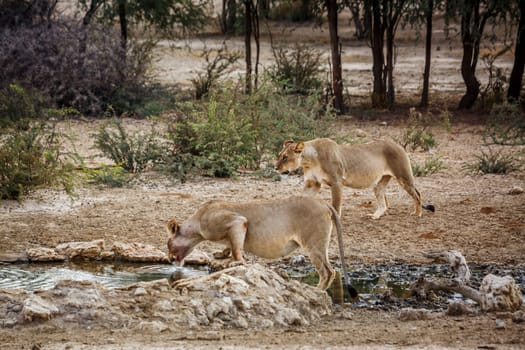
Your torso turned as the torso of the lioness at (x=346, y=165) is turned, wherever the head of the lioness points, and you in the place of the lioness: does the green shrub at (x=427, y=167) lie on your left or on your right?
on your right

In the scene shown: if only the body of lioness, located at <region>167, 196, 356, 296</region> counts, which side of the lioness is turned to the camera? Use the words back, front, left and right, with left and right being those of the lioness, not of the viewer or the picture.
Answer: left

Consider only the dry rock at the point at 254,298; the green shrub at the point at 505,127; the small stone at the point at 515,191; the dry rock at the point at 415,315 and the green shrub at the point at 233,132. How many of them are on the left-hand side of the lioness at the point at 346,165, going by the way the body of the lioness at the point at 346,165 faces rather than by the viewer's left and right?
2

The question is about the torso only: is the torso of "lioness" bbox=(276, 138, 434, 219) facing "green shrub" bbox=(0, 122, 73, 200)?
yes

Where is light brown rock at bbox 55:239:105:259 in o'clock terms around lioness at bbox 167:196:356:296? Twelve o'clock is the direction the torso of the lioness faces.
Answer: The light brown rock is roughly at 1 o'clock from the lioness.

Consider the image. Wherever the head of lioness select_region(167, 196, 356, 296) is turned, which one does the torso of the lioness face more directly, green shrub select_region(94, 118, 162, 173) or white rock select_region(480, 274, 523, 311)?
the green shrub

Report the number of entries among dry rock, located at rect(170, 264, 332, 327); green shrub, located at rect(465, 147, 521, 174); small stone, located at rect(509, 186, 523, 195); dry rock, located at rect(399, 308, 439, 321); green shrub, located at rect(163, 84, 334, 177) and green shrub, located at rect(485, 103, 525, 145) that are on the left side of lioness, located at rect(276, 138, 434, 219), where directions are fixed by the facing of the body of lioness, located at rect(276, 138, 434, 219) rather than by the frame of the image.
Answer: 2

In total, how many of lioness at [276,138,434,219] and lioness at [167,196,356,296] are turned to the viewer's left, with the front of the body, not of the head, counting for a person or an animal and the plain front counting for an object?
2

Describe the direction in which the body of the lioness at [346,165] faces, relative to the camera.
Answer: to the viewer's left

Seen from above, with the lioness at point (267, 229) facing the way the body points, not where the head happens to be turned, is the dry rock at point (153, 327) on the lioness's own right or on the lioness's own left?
on the lioness's own left

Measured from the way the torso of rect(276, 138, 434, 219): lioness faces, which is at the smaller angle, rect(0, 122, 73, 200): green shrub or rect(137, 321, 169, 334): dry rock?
the green shrub
